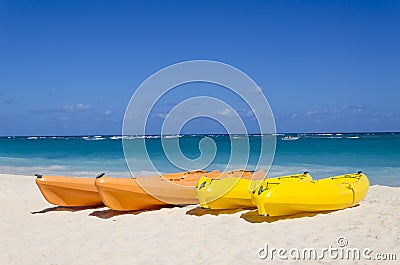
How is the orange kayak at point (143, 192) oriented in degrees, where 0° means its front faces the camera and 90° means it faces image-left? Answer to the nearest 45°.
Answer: approximately 45°

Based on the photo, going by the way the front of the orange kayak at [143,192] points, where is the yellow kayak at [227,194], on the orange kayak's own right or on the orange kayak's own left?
on the orange kayak's own left
